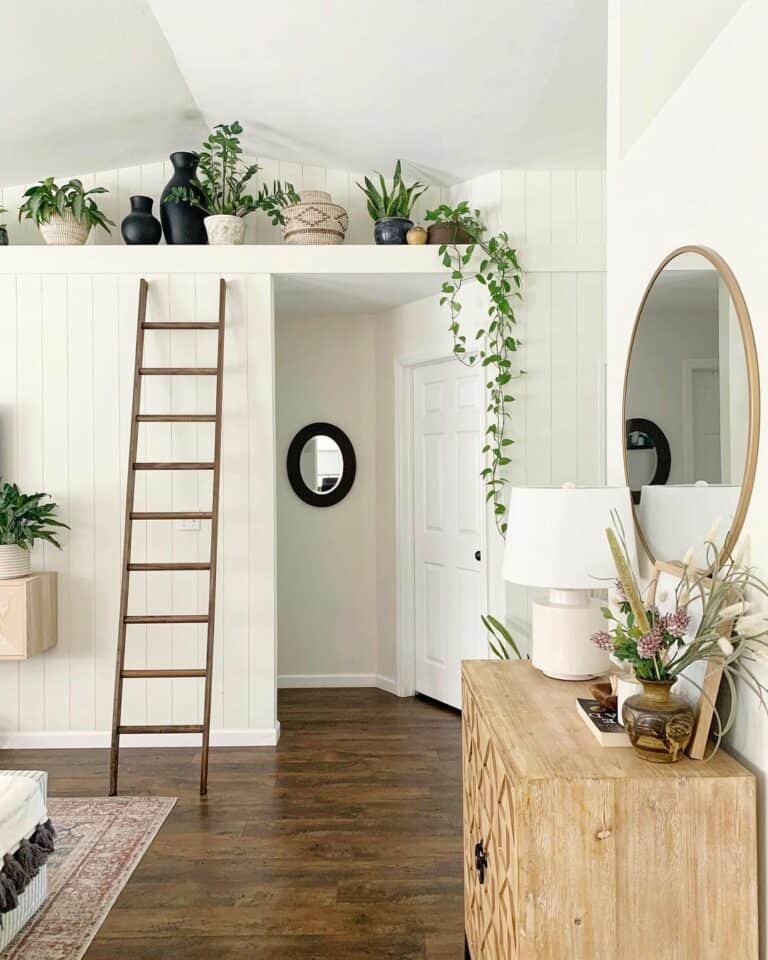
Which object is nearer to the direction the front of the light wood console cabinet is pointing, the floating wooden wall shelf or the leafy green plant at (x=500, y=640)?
the floating wooden wall shelf

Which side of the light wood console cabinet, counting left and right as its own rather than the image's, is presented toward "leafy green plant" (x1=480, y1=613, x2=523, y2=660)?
right

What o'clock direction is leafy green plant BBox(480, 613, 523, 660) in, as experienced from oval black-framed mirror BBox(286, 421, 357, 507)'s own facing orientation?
The leafy green plant is roughly at 11 o'clock from the oval black-framed mirror.

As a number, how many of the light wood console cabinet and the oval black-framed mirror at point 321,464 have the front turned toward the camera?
1

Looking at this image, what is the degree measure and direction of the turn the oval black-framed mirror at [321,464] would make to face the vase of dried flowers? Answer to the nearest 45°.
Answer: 0° — it already faces it

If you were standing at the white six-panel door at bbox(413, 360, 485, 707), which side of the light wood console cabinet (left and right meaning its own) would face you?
right

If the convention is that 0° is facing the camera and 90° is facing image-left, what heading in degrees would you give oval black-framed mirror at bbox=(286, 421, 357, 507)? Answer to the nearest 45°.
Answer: approximately 0°

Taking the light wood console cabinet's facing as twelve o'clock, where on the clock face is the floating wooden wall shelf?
The floating wooden wall shelf is roughly at 1 o'clock from the light wood console cabinet.

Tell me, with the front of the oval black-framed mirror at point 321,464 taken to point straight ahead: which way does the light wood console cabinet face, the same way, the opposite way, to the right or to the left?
to the right

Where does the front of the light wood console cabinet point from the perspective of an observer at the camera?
facing to the left of the viewer

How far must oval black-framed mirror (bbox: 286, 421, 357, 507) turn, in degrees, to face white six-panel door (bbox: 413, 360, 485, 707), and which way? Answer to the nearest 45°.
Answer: approximately 45° to its left

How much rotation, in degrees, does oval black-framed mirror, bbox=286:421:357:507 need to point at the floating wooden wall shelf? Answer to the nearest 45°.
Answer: approximately 45° to its right

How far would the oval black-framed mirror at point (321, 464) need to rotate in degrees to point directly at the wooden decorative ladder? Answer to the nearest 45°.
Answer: approximately 45° to its right

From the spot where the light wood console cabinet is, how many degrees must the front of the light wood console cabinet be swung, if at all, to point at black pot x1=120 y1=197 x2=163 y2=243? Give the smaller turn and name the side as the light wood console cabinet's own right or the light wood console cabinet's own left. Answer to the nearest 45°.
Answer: approximately 45° to the light wood console cabinet's own right
